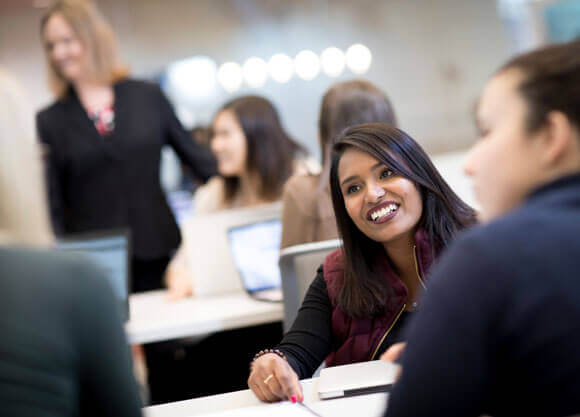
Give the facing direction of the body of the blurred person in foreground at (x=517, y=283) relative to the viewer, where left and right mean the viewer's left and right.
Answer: facing away from the viewer and to the left of the viewer

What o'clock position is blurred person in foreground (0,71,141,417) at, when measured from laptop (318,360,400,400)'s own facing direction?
The blurred person in foreground is roughly at 7 o'clock from the laptop.

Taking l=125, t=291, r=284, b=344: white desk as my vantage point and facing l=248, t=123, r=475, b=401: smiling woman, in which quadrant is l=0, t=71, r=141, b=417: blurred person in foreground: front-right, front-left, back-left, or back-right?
front-right

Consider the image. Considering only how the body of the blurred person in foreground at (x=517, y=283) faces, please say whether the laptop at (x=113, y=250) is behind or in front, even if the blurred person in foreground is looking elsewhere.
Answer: in front

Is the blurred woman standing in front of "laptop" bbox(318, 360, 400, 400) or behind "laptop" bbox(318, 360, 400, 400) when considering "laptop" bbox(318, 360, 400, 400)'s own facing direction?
in front

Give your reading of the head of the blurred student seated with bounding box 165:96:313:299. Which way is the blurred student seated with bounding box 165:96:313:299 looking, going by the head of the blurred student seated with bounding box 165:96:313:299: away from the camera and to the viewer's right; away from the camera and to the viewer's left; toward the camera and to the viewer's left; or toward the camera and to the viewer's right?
toward the camera and to the viewer's left

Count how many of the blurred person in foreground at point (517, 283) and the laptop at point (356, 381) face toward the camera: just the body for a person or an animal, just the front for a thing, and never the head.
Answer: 0

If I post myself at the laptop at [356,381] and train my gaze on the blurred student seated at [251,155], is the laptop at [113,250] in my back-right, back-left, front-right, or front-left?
front-left

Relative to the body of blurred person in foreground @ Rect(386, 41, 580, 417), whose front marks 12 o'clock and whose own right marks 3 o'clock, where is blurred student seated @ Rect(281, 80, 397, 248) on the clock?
The blurred student seated is roughly at 1 o'clock from the blurred person in foreground.

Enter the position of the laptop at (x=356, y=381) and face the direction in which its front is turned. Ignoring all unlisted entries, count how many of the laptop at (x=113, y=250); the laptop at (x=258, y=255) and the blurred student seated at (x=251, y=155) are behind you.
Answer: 0

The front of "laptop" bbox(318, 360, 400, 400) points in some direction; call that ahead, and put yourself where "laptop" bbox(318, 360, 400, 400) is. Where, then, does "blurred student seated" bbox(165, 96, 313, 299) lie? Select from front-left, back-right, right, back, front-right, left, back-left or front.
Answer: front

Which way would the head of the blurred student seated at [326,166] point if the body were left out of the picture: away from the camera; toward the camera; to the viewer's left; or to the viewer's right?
away from the camera

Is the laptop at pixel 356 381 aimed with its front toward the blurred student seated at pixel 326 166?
yes

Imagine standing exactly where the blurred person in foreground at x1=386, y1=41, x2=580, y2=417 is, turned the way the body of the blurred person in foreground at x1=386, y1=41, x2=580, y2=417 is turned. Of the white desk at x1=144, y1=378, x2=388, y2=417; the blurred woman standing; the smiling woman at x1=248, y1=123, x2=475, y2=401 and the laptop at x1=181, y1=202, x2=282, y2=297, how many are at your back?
0

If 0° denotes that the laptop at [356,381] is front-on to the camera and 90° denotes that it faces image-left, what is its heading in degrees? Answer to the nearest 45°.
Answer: approximately 180°
